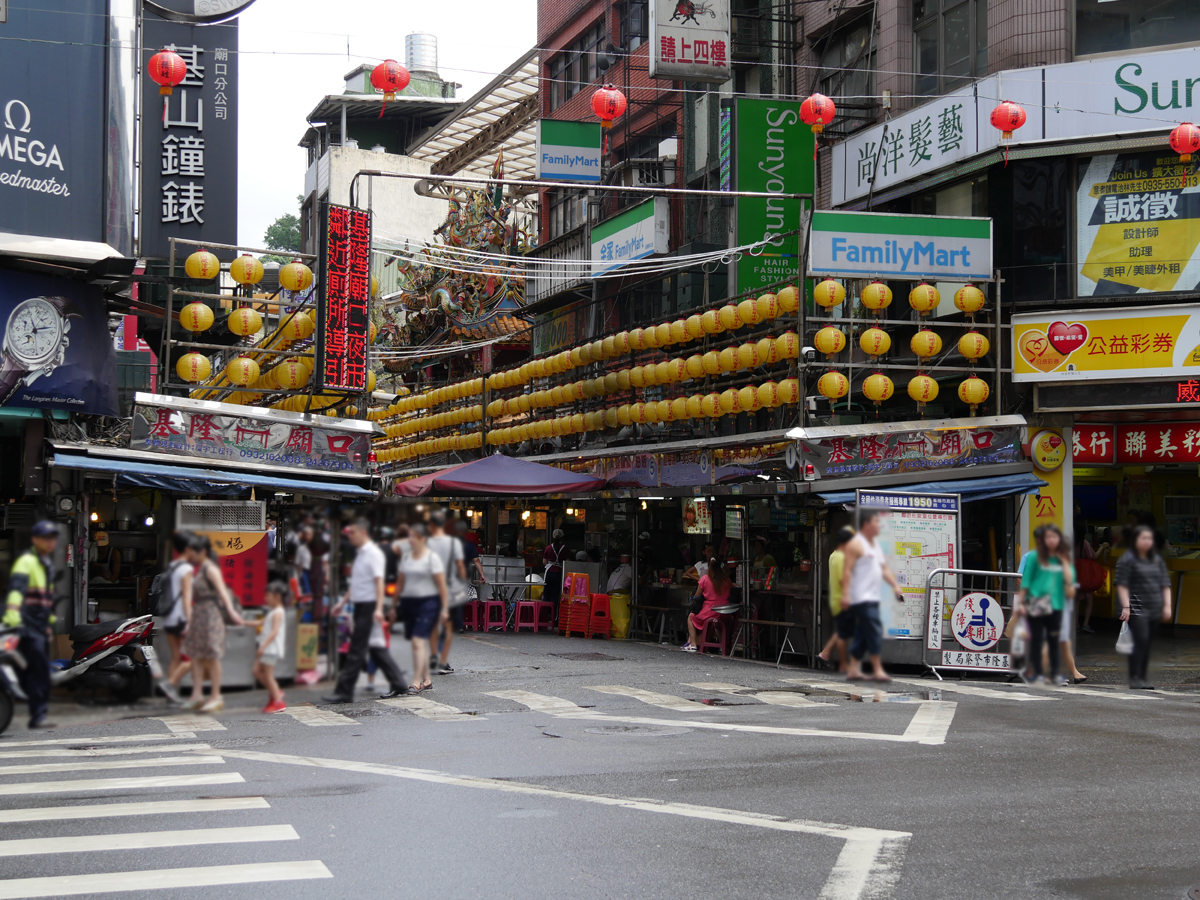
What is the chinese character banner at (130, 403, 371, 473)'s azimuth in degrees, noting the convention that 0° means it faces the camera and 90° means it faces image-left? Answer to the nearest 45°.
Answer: approximately 0°

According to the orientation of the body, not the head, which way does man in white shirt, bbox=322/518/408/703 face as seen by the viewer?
to the viewer's left

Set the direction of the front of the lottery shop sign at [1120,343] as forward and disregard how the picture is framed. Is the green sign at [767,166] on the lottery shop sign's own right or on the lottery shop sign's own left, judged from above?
on the lottery shop sign's own right

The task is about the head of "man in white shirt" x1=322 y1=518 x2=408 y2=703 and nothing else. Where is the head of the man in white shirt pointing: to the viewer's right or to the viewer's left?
to the viewer's left

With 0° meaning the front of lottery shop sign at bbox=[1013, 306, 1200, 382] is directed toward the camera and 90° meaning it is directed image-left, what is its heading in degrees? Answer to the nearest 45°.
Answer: approximately 0°
